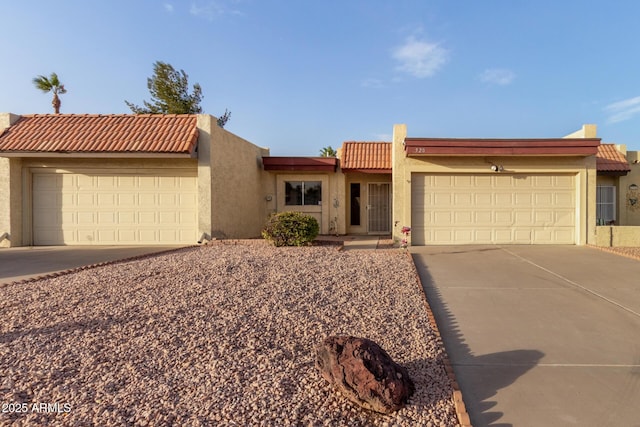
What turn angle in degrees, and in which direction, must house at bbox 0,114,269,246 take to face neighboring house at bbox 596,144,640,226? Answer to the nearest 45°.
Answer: approximately 90° to its left

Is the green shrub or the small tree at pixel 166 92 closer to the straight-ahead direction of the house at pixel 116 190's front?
the green shrub

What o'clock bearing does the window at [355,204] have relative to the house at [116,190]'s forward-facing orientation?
The window is roughly at 9 o'clock from the house.

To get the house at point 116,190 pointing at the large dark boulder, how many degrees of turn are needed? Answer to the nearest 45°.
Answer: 0° — it already faces it

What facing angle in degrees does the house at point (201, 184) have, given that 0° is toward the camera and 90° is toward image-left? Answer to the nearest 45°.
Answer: approximately 0°
